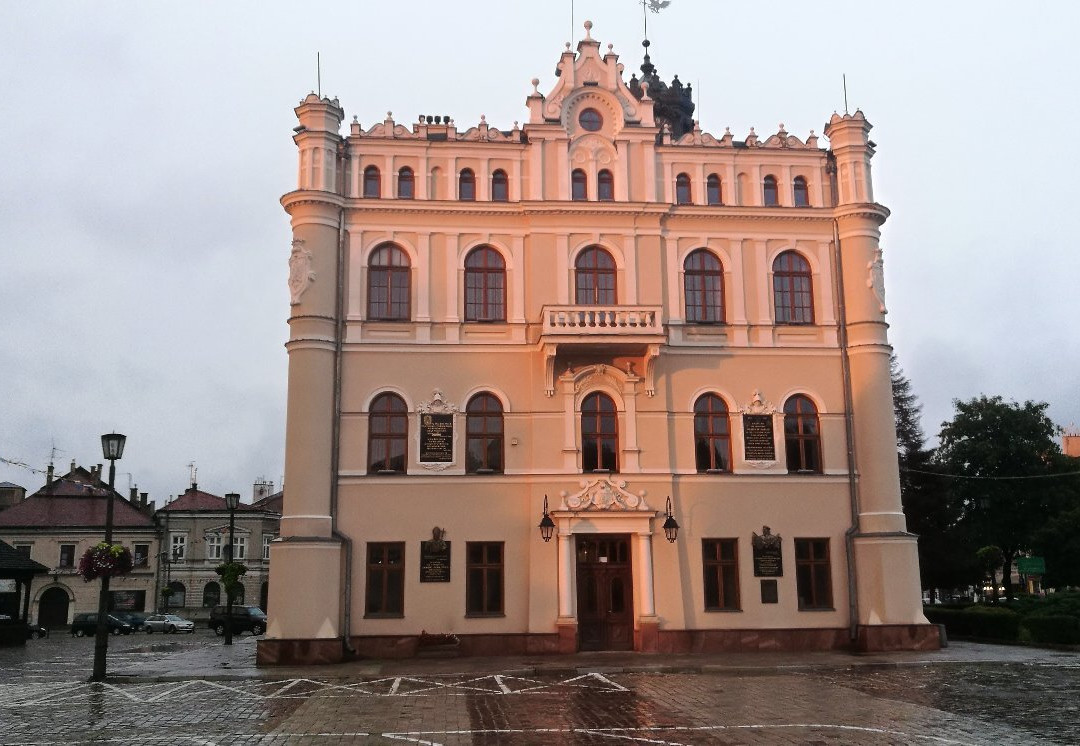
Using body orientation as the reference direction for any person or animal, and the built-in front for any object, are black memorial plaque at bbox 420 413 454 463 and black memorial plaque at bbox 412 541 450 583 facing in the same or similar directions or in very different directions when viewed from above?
same or similar directions

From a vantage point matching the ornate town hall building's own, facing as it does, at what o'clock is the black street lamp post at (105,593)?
The black street lamp post is roughly at 2 o'clock from the ornate town hall building.

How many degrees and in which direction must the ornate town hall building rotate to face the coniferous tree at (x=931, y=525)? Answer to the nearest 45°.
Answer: approximately 135° to its left

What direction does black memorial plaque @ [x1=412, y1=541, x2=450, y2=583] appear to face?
toward the camera

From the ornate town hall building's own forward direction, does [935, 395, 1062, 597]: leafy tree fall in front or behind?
behind

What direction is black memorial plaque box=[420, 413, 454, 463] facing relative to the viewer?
toward the camera

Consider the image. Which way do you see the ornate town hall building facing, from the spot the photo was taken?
facing the viewer

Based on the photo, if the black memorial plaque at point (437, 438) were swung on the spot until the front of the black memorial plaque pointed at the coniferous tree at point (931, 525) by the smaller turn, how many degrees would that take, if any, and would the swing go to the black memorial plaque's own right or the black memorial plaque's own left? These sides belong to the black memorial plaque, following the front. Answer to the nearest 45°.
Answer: approximately 135° to the black memorial plaque's own left

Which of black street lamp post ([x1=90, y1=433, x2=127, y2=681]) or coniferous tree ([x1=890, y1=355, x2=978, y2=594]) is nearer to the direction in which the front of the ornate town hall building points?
the black street lamp post

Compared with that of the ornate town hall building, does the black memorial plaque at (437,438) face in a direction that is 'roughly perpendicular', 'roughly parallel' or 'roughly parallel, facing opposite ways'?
roughly parallel

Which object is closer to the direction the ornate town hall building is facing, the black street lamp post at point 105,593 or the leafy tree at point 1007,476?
the black street lamp post

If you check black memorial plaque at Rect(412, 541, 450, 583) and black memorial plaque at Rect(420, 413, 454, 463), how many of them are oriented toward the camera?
2
